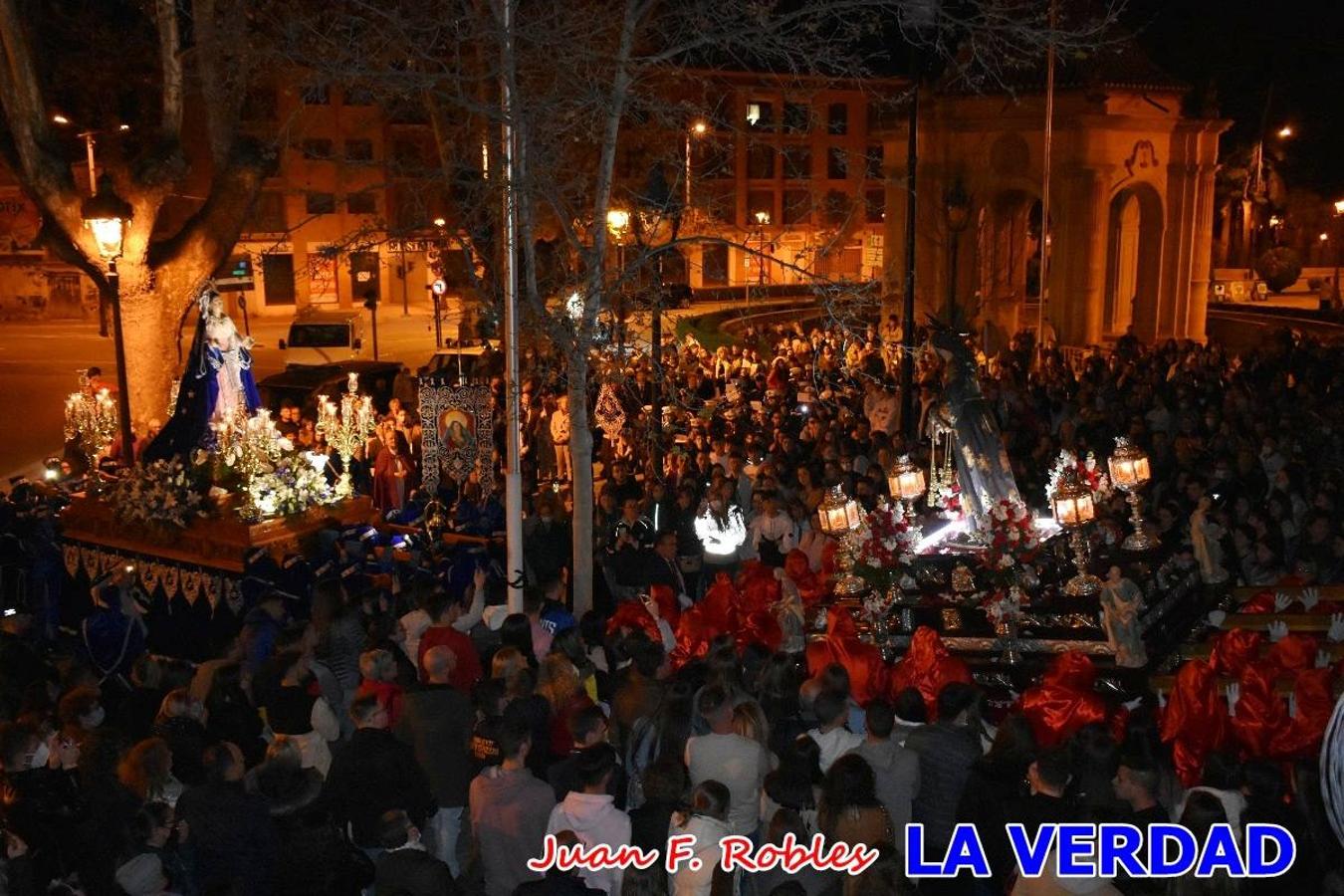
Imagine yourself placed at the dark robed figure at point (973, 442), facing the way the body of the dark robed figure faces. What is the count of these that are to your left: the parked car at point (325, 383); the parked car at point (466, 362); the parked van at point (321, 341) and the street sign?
0

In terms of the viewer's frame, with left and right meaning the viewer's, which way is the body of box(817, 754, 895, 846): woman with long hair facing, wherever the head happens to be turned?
facing away from the viewer

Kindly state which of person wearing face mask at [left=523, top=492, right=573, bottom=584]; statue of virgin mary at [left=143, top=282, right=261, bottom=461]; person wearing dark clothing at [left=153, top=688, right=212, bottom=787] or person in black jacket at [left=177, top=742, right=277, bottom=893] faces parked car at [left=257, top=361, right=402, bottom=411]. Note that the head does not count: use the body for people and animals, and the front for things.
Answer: the person in black jacket

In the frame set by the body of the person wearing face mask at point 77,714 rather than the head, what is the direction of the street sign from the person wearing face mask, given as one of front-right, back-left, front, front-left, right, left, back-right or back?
left

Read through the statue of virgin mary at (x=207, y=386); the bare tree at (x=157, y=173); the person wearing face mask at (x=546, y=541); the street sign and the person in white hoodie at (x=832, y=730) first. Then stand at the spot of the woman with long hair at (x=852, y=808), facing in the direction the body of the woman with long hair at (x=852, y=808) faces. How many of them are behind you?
0

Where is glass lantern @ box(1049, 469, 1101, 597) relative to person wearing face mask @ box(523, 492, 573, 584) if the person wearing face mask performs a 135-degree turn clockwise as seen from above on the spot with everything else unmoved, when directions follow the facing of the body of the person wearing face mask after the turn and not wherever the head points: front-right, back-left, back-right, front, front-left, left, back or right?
back-right

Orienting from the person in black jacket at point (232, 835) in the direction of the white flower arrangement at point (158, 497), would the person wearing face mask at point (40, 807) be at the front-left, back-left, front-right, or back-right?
front-left

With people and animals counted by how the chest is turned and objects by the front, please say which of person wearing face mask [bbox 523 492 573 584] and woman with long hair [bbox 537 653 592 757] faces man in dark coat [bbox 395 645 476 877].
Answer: the person wearing face mask

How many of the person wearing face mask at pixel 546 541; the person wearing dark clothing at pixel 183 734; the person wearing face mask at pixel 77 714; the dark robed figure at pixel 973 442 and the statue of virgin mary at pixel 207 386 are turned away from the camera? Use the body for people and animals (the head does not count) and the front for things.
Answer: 1

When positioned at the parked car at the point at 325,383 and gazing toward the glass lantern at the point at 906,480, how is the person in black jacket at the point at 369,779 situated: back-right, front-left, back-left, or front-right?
front-right

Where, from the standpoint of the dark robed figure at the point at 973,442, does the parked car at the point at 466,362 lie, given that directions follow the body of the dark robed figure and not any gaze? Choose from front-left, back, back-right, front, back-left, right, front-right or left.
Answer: front-right

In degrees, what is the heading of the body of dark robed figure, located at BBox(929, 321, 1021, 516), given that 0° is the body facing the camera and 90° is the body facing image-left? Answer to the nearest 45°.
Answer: approximately 90°

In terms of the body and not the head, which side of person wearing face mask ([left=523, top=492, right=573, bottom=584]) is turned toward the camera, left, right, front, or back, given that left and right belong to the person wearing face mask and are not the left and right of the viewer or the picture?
front

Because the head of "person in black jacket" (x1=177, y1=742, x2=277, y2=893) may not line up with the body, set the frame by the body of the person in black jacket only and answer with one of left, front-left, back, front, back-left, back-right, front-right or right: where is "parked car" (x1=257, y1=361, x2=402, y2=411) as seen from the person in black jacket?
front

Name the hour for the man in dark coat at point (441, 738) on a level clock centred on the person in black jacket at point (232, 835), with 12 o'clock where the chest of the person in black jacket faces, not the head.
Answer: The man in dark coat is roughly at 2 o'clock from the person in black jacket.

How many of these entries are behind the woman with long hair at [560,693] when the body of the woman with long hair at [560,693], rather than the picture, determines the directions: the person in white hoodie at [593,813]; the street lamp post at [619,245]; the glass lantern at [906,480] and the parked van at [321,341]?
1

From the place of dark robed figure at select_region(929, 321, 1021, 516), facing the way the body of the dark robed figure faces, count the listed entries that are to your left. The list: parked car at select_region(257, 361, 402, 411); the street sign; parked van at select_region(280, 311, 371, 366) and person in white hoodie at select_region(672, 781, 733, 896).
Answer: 1
